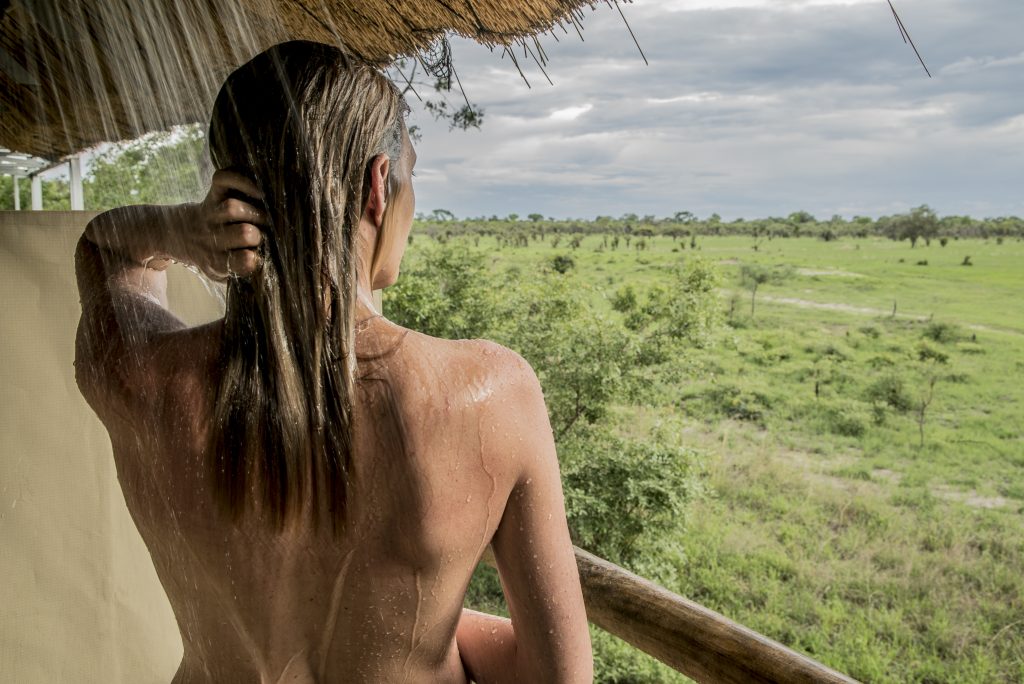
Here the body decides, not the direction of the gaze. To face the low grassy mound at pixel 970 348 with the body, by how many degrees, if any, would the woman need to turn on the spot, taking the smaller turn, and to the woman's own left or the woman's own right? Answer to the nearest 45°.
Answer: approximately 45° to the woman's own right

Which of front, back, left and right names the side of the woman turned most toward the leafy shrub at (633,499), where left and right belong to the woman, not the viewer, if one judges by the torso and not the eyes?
front

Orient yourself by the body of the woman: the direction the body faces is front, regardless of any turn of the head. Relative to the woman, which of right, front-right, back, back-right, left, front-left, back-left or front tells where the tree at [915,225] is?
front-right

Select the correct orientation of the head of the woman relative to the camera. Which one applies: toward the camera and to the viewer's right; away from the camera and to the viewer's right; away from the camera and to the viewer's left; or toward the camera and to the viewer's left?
away from the camera and to the viewer's right

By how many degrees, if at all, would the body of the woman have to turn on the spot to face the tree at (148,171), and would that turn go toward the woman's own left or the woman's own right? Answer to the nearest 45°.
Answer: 0° — they already face it

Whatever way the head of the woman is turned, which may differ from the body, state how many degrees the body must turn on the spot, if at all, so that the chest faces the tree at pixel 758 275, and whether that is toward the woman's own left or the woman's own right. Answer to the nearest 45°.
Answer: approximately 45° to the woman's own right

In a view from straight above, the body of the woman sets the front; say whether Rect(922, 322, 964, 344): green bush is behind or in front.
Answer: in front

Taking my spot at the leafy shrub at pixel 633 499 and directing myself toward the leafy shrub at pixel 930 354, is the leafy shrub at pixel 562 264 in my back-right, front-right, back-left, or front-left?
front-left

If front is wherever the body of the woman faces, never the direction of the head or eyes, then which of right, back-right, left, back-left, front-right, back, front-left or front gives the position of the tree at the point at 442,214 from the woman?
front

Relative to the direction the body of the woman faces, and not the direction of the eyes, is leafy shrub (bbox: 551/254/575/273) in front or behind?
in front

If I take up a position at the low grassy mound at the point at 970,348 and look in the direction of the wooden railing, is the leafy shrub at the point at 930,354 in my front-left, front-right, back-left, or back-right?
front-right

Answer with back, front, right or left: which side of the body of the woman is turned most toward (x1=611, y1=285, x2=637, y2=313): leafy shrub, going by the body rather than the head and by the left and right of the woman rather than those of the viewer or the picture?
front

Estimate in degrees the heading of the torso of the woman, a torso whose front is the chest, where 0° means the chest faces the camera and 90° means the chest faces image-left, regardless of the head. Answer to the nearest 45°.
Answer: approximately 180°
